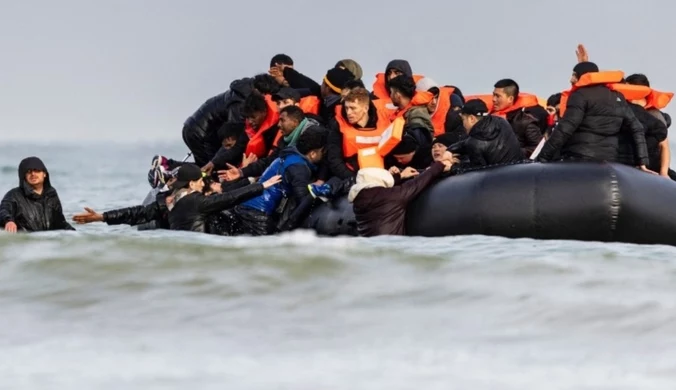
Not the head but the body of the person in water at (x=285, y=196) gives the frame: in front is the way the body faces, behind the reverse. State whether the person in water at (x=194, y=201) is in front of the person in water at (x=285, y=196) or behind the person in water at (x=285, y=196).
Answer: behind

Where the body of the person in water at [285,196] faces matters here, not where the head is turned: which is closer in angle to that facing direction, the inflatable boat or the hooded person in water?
the inflatable boat

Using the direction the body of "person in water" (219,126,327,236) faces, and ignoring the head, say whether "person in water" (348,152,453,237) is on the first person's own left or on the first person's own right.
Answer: on the first person's own right

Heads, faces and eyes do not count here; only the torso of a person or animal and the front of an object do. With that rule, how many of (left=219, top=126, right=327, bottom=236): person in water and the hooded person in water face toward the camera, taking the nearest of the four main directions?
1

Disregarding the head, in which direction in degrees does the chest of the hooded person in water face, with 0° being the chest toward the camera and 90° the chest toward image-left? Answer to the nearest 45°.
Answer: approximately 0°

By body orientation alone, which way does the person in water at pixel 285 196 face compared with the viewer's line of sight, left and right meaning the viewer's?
facing away from the viewer and to the right of the viewer
